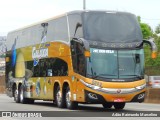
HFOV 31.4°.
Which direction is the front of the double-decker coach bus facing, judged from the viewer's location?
facing the viewer and to the right of the viewer
